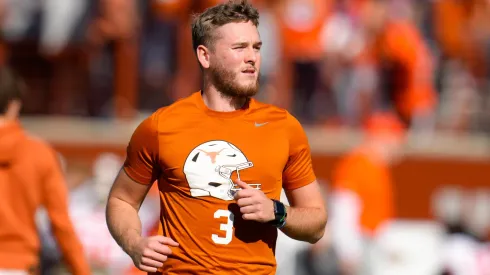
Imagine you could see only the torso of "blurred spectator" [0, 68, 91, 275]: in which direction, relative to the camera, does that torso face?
away from the camera

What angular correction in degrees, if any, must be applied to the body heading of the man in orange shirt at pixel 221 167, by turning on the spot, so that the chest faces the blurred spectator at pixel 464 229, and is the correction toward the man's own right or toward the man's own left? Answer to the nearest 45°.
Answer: approximately 135° to the man's own left

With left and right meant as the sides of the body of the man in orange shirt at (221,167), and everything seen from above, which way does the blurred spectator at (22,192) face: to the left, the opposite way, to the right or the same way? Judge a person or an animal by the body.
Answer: the opposite way

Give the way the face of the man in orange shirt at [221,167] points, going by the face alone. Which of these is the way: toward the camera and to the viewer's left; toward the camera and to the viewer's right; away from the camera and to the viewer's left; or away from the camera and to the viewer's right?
toward the camera and to the viewer's right
